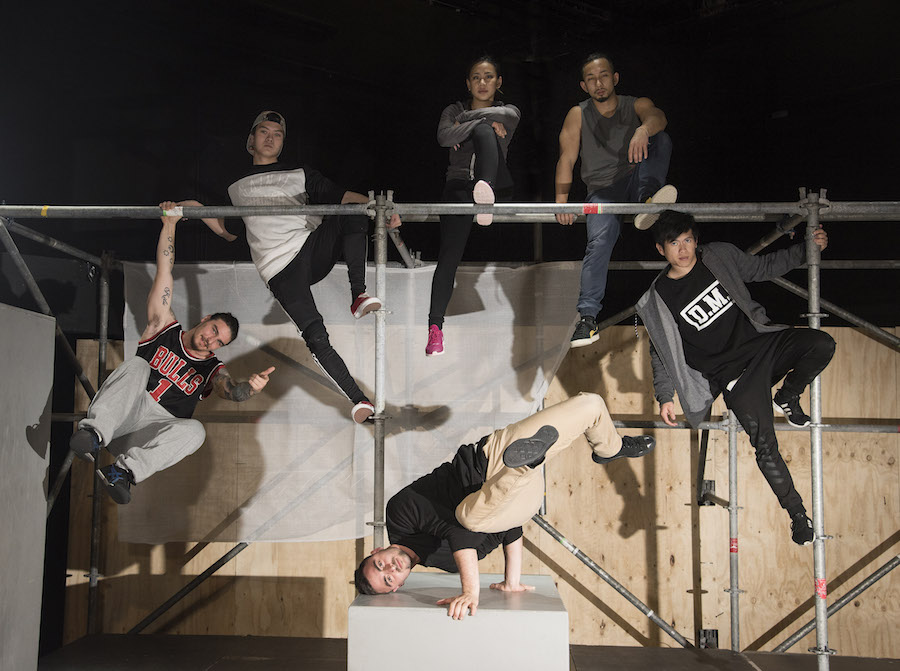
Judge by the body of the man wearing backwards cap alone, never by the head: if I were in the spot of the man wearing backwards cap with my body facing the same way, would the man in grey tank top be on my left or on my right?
on my left

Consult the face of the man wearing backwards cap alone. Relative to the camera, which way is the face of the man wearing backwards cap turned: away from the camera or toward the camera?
toward the camera

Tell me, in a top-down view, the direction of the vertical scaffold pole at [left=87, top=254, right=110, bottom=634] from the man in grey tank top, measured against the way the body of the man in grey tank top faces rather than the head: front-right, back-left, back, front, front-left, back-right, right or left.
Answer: right

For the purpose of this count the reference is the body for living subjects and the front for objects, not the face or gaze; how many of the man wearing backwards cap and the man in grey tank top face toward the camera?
2

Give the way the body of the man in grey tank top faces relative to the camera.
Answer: toward the camera

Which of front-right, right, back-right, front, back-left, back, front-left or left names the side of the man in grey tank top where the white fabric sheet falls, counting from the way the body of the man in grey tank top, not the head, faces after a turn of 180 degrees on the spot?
left

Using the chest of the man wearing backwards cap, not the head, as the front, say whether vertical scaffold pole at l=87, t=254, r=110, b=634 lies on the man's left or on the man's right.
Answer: on the man's right

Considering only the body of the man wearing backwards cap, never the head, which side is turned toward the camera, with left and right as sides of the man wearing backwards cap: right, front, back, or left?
front

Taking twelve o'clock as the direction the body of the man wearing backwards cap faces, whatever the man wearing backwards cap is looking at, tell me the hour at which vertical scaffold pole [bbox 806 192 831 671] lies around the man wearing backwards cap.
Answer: The vertical scaffold pole is roughly at 10 o'clock from the man wearing backwards cap.

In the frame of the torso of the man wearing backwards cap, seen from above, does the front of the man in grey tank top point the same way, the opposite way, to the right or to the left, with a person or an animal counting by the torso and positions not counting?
the same way

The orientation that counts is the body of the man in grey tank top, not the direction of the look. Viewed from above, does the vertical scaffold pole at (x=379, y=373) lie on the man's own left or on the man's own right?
on the man's own right
